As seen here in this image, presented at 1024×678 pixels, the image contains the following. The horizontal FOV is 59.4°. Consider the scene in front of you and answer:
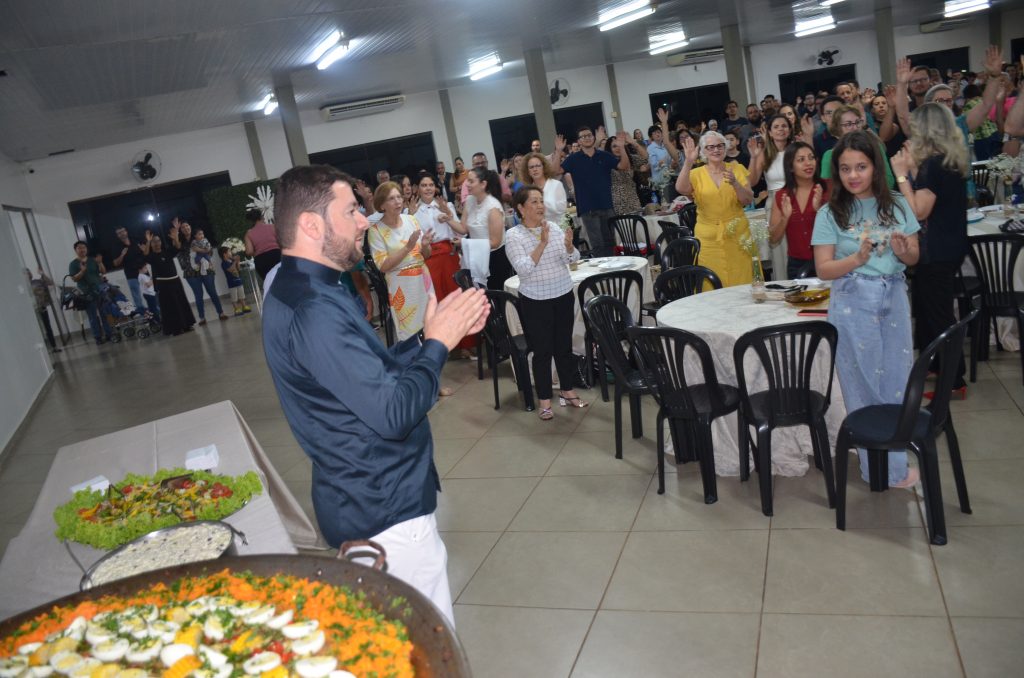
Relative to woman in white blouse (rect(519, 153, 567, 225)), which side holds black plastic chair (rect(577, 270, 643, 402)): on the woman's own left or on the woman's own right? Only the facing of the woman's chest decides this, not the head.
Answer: on the woman's own left

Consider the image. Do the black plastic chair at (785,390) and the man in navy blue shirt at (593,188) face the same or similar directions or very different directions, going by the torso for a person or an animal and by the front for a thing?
very different directions

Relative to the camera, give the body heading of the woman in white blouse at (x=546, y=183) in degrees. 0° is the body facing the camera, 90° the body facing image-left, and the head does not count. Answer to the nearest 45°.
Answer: approximately 45°

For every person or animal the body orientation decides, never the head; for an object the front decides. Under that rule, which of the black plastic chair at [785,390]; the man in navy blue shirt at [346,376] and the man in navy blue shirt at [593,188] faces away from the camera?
the black plastic chair

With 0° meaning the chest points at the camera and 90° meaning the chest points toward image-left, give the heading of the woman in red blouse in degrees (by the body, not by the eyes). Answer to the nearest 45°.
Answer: approximately 315°

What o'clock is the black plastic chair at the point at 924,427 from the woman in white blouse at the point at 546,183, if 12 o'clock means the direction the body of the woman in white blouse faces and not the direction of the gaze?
The black plastic chair is roughly at 10 o'clock from the woman in white blouse.

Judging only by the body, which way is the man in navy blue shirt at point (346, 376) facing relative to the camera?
to the viewer's right

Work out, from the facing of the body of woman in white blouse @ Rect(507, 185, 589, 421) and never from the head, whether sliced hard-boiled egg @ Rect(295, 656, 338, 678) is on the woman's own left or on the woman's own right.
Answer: on the woman's own right

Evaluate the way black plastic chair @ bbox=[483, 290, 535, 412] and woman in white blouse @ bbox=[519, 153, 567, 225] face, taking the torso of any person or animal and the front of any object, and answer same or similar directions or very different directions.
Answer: very different directions

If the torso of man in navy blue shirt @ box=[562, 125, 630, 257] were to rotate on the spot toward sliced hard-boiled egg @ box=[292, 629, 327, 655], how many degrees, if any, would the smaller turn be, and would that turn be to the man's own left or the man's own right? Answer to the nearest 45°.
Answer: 0° — they already face it

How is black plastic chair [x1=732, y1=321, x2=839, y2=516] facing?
away from the camera
